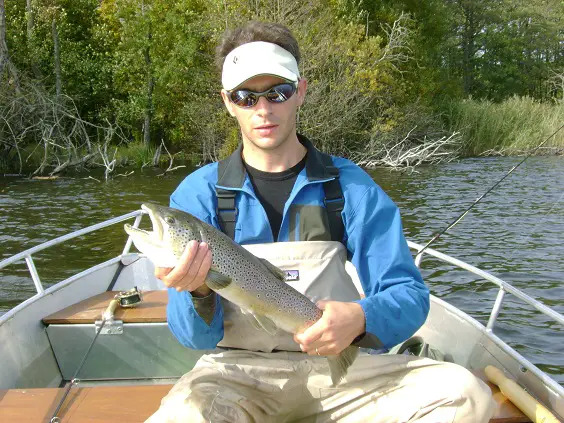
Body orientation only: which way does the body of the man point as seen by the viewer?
toward the camera

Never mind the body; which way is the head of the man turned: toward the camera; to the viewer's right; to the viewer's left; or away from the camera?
toward the camera
